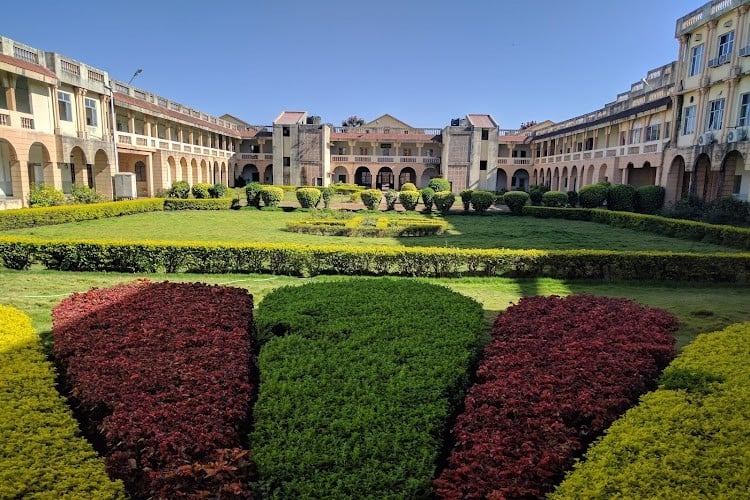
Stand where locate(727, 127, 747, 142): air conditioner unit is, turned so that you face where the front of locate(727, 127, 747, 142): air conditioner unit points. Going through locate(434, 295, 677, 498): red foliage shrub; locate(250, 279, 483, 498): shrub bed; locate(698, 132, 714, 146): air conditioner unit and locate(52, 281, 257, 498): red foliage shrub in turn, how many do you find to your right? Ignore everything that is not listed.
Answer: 1

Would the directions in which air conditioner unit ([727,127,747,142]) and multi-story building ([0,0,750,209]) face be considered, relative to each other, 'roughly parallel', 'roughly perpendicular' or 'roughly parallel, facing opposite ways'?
roughly perpendicular

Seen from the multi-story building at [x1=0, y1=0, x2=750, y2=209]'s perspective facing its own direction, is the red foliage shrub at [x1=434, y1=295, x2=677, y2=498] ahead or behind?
ahead

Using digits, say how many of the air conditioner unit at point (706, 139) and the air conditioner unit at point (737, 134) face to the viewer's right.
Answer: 0

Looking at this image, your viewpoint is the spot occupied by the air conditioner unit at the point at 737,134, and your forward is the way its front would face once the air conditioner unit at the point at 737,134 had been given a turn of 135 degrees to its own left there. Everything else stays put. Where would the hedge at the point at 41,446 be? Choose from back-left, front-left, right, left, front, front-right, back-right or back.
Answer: right

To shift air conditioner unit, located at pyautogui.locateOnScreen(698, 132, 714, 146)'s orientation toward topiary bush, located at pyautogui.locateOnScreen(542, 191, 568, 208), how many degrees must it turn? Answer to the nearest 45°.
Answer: approximately 45° to its right

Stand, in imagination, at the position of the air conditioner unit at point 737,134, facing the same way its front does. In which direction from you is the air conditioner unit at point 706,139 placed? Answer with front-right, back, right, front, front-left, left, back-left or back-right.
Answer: right

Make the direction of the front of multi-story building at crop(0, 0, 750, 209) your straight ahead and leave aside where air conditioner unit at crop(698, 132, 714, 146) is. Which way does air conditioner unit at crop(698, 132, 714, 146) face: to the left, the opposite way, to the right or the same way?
to the right

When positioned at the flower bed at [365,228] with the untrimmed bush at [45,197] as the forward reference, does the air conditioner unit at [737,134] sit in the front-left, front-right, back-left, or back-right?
back-right
